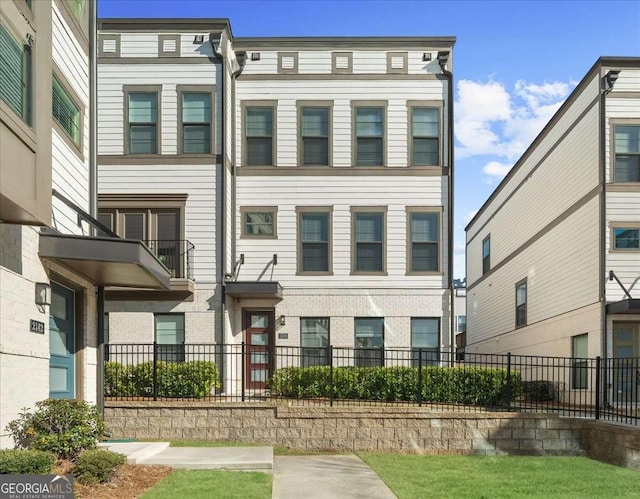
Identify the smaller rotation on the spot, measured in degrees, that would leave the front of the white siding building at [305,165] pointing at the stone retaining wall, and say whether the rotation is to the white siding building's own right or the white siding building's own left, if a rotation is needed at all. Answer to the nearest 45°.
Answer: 0° — it already faces it

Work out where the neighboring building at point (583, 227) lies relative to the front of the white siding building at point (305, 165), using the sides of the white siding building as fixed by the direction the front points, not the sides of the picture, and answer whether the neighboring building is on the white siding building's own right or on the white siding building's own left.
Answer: on the white siding building's own left

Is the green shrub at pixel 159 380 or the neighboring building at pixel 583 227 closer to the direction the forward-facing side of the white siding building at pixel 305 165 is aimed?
the green shrub

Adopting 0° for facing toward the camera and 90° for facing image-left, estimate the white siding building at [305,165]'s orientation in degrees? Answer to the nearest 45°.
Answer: approximately 0°
